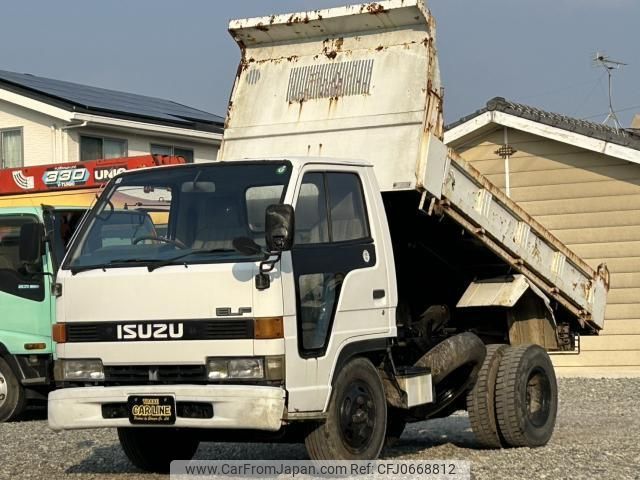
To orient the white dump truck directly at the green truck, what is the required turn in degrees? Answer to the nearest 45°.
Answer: approximately 90° to its right

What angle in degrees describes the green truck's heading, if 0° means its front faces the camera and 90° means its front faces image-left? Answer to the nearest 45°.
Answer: approximately 315°

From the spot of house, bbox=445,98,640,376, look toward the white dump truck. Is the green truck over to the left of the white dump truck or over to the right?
right

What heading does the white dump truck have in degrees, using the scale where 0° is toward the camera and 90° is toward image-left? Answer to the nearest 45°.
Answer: approximately 45°

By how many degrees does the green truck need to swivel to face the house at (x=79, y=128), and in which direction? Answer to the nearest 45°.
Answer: approximately 135° to its left
